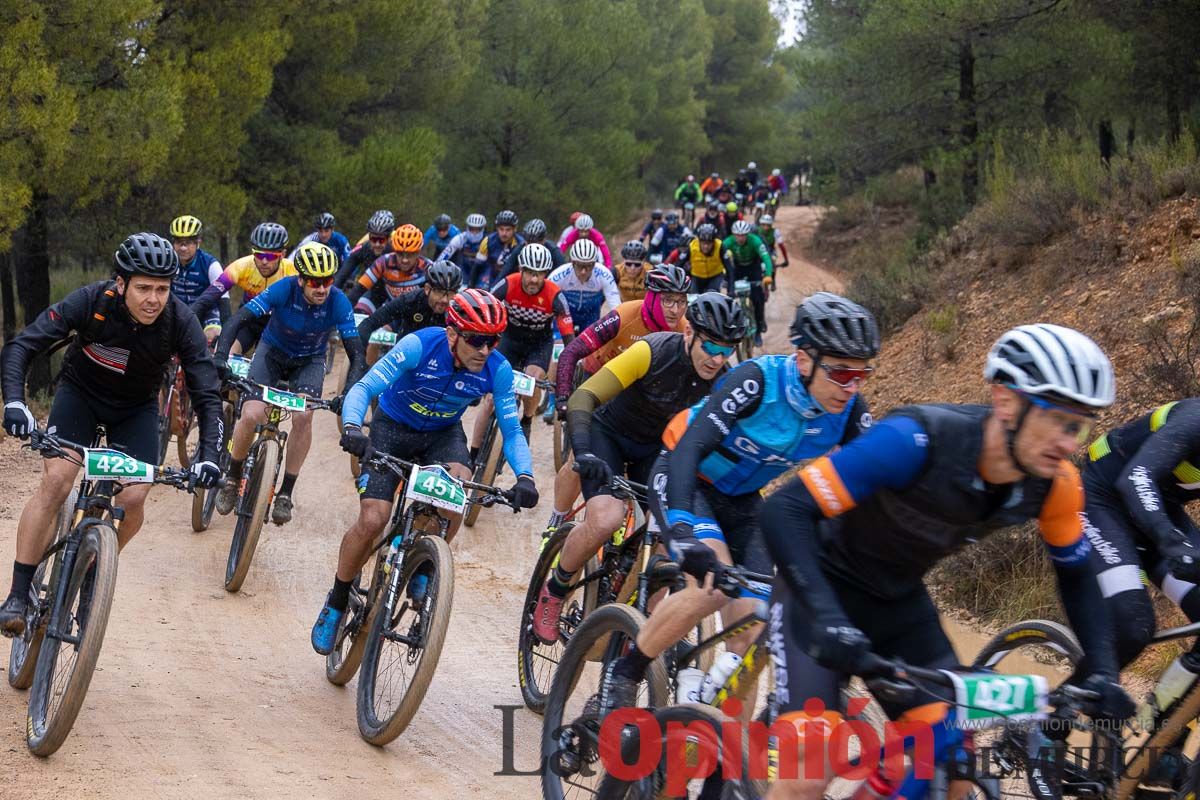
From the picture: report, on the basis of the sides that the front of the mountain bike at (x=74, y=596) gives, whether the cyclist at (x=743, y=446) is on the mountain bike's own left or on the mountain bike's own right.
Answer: on the mountain bike's own left

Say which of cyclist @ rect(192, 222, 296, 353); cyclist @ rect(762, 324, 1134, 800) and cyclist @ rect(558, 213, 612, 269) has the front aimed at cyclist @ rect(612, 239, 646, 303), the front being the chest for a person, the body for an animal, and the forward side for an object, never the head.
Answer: cyclist @ rect(558, 213, 612, 269)

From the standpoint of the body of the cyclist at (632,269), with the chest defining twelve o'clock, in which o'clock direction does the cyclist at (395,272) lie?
the cyclist at (395,272) is roughly at 2 o'clock from the cyclist at (632,269).

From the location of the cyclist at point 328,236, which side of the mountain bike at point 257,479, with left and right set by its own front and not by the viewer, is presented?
back

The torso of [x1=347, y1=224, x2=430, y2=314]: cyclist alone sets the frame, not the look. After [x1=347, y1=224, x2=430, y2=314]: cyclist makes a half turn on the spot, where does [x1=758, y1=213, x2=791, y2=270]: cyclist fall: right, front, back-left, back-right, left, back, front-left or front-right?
front-right

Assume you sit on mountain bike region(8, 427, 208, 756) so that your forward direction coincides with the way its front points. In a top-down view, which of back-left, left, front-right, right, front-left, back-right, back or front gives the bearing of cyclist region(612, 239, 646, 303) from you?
back-left

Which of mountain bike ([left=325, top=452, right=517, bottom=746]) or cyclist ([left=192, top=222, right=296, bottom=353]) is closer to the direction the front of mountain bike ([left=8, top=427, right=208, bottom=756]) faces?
the mountain bike

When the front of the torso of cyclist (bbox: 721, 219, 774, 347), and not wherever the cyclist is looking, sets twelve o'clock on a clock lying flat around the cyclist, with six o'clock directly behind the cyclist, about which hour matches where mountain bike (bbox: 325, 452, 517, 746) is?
The mountain bike is roughly at 12 o'clock from the cyclist.
